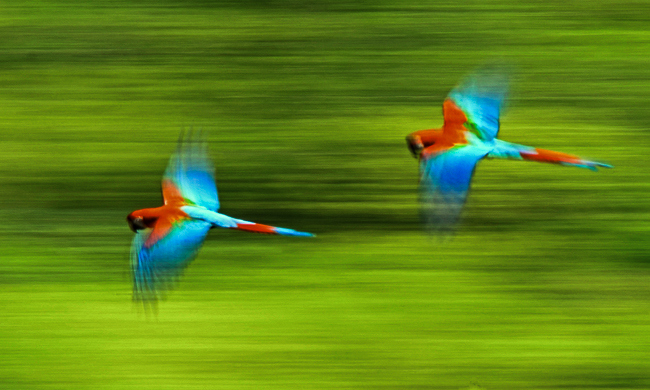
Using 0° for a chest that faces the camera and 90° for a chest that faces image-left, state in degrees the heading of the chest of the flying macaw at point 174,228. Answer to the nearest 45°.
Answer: approximately 90°

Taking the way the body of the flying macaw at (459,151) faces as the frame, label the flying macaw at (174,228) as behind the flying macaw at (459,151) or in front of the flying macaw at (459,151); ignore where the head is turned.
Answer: in front

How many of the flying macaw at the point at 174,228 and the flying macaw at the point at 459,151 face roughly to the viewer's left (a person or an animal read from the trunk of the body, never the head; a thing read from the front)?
2

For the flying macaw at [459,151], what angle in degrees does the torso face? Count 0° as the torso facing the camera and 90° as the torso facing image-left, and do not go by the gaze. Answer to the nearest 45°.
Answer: approximately 90°

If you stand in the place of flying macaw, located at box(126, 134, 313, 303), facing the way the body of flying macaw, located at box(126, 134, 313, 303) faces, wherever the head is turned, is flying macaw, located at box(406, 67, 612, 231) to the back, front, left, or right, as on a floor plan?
back
